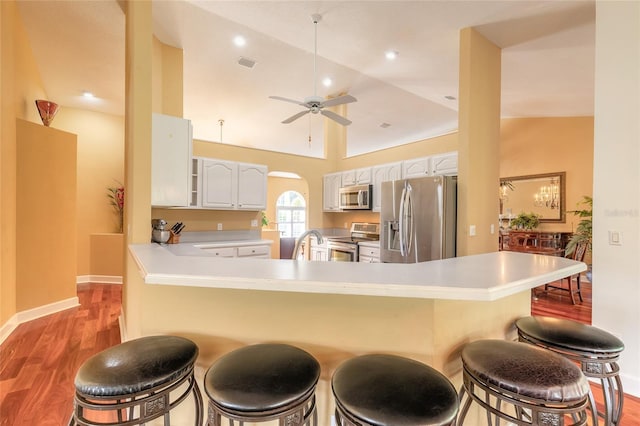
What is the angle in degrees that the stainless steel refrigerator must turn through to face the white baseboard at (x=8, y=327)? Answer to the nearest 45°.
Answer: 0° — it already faces it

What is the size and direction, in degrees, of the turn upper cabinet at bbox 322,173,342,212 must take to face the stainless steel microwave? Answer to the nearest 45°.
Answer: approximately 90° to its left

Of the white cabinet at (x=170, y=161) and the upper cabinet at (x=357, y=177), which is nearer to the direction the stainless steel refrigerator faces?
the white cabinet

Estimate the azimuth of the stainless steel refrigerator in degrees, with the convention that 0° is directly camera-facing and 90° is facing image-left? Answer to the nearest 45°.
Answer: approximately 45°

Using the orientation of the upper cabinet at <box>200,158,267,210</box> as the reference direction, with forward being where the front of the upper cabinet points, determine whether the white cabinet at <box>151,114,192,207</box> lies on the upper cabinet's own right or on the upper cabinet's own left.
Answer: on the upper cabinet's own right

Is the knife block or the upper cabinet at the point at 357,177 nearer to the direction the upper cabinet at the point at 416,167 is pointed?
the knife block

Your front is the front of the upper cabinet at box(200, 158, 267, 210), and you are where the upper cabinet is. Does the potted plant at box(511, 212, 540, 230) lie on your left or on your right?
on your left
